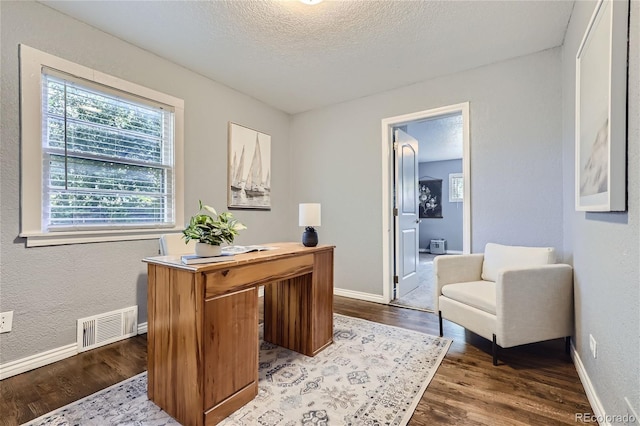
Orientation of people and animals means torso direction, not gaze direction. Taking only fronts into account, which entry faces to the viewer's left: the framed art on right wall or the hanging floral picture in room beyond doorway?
the framed art on right wall

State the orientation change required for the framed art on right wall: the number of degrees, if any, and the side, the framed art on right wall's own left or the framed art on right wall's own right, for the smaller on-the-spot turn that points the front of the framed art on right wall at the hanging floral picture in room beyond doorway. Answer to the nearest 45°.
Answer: approximately 45° to the framed art on right wall's own right

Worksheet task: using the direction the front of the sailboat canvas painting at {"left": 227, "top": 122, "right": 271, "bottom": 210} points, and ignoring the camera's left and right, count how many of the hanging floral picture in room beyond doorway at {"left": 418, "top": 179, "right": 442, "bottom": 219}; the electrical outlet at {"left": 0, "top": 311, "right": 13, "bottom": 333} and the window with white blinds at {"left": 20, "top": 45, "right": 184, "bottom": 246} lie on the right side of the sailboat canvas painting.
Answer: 2

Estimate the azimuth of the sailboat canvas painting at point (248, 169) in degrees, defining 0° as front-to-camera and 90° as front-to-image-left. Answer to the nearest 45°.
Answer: approximately 315°

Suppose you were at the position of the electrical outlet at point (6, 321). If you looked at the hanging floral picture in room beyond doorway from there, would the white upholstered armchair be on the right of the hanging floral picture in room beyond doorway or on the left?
right

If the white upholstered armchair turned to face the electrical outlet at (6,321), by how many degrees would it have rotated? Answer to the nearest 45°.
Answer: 0° — it already faces it

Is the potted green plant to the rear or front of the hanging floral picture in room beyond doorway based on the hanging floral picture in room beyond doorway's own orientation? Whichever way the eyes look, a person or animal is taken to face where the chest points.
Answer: to the front

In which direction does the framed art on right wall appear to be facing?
to the viewer's left

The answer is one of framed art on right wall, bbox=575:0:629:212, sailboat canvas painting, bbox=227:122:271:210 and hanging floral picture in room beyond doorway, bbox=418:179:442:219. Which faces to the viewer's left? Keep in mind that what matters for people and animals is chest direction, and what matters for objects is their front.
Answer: the framed art on right wall

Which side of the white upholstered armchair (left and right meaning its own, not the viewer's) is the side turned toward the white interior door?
right

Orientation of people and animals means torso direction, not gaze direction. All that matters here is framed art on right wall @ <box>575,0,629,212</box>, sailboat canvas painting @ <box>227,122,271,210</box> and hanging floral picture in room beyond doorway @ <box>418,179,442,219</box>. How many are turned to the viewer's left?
1

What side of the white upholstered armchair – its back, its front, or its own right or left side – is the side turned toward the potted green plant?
front

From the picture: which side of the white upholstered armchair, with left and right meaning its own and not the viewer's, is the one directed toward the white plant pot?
front

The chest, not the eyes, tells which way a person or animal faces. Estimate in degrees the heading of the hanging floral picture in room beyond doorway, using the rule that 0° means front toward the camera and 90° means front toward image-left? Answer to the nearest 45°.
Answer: approximately 0°

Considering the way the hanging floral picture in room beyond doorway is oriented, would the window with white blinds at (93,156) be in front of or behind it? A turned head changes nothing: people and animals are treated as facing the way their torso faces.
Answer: in front

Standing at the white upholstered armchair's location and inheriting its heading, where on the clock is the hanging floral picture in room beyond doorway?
The hanging floral picture in room beyond doorway is roughly at 4 o'clock from the white upholstered armchair.

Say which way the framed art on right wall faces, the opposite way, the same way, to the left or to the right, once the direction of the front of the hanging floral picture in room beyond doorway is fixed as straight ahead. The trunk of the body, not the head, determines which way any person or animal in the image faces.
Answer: to the right

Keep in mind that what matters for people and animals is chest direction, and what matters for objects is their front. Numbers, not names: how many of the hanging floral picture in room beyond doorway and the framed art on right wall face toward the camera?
1
